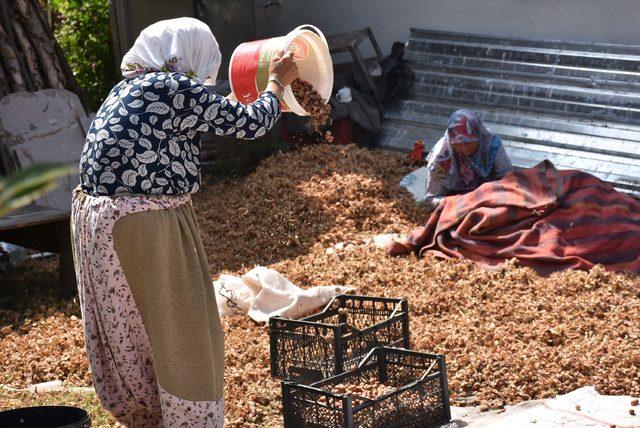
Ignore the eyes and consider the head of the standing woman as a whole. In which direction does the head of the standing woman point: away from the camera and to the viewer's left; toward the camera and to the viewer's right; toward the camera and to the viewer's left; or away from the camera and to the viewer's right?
away from the camera and to the viewer's right

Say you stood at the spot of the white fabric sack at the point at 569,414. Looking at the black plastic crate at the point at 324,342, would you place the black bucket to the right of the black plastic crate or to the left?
left

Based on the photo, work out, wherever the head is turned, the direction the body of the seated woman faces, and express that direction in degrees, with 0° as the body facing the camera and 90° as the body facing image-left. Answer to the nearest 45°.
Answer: approximately 0°

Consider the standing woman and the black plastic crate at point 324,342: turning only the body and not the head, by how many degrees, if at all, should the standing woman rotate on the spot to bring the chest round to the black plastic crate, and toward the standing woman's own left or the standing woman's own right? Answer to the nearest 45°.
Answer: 0° — they already face it

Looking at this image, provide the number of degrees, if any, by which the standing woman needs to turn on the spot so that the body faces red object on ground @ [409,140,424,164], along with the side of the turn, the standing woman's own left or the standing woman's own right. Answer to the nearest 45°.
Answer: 0° — they already face it

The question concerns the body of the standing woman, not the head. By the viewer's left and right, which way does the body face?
facing away from the viewer and to the right of the viewer

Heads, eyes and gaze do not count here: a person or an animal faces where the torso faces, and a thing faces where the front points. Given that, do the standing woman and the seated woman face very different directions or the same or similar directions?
very different directions

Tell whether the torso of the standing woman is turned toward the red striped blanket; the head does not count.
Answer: yes

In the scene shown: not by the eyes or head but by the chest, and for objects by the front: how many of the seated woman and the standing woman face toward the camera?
1

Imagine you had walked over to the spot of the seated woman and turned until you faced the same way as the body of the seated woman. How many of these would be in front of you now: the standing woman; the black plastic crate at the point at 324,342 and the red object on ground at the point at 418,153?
2

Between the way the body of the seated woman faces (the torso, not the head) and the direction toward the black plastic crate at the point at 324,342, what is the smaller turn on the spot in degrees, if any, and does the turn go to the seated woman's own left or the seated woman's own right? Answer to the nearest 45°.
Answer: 0° — they already face it

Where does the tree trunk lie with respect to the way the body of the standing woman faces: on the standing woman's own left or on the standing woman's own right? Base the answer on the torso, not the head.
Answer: on the standing woman's own left
